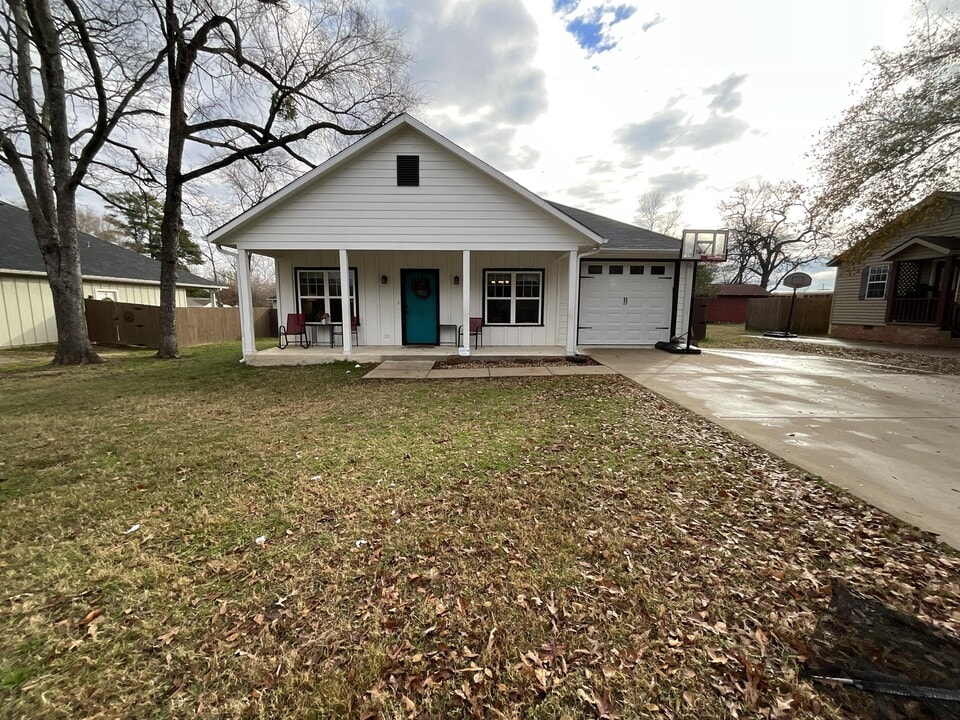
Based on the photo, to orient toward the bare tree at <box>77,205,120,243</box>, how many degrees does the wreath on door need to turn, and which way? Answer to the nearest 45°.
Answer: approximately 135° to its right

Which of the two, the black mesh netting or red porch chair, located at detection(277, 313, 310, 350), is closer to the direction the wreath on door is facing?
the black mesh netting

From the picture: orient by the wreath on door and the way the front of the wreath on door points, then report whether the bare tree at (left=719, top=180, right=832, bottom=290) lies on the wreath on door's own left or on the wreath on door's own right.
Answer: on the wreath on door's own left

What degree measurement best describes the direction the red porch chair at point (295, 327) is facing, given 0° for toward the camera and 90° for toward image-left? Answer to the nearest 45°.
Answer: approximately 45°

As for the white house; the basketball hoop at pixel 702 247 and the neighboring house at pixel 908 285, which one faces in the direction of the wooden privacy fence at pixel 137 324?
the neighboring house

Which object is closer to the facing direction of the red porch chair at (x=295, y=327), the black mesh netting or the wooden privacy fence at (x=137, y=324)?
the black mesh netting

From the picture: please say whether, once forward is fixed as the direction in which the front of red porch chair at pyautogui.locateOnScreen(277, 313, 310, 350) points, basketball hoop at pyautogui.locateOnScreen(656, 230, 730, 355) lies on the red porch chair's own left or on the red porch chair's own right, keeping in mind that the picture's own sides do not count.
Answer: on the red porch chair's own left

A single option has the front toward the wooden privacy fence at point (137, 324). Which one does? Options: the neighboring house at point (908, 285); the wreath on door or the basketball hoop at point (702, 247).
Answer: the neighboring house

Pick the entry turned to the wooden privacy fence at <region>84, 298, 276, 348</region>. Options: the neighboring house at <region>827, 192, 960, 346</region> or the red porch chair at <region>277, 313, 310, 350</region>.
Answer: the neighboring house

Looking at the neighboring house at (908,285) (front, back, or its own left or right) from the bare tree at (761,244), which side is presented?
back

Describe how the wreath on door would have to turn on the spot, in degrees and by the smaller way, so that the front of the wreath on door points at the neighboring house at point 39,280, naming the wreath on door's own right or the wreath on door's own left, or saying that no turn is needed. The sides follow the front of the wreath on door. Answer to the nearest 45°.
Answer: approximately 135° to the wreath on door's own right

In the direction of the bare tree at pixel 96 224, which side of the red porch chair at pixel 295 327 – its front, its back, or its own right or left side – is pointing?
right
